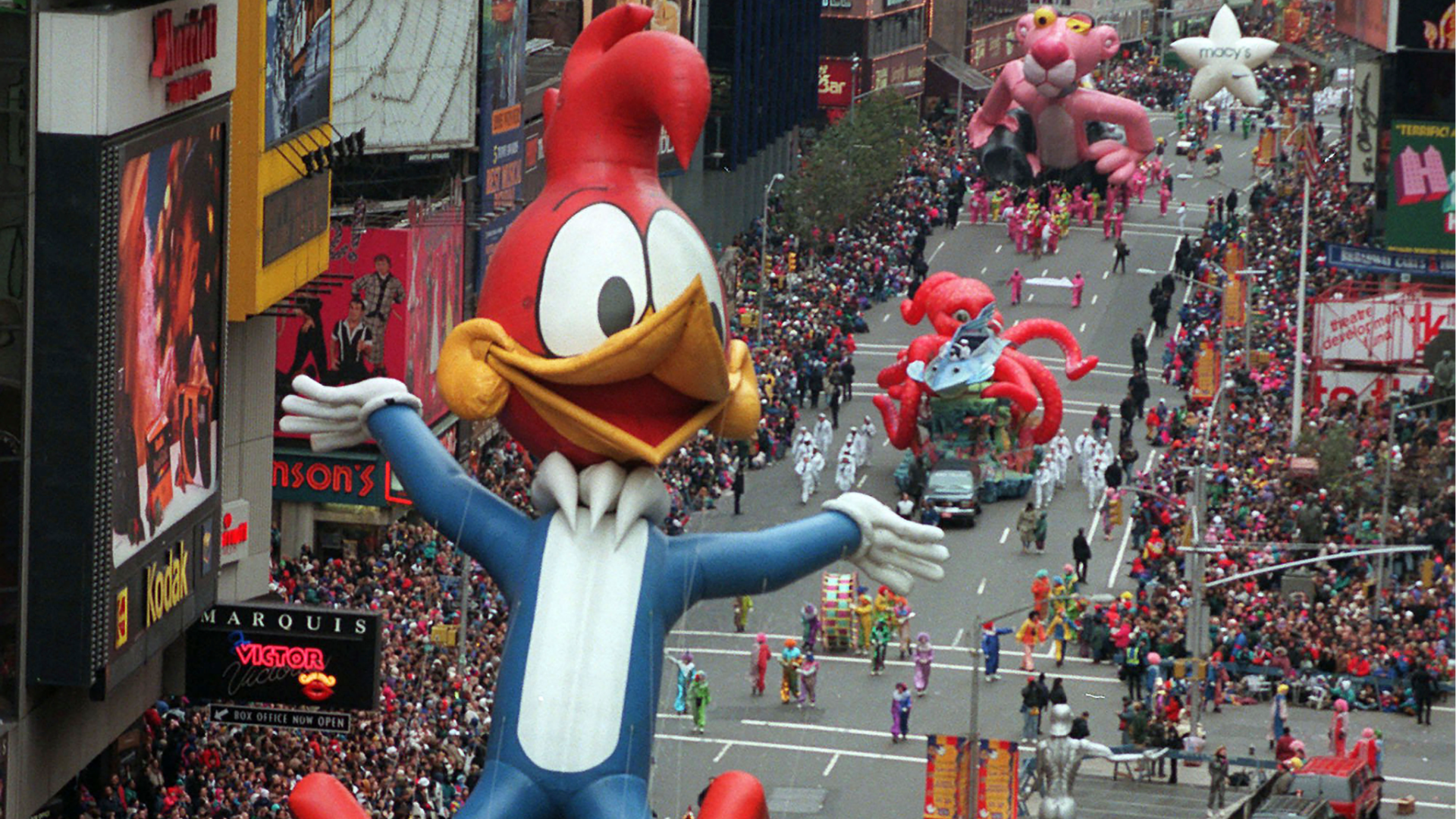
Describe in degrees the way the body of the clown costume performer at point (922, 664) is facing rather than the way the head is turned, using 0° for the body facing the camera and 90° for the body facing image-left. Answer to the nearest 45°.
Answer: approximately 0°

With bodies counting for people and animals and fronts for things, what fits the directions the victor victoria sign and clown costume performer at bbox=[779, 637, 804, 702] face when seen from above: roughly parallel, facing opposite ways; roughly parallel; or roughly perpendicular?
roughly parallel

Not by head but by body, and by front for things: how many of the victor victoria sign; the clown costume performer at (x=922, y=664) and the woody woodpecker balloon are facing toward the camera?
3

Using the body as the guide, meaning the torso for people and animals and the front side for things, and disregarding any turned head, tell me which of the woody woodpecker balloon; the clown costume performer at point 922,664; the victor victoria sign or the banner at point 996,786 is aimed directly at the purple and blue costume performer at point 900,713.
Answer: the clown costume performer

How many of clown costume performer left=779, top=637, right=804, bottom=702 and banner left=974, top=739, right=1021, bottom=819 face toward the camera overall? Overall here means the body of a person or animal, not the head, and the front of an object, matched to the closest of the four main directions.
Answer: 2

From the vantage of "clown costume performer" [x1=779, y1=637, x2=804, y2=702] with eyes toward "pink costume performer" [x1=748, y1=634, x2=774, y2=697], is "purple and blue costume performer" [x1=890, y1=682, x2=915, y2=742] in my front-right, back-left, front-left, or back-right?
back-left

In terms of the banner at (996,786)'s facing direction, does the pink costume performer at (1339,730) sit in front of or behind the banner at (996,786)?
behind

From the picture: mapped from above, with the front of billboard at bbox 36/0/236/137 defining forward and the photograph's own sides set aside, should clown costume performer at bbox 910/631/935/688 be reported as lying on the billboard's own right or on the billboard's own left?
on the billboard's own left

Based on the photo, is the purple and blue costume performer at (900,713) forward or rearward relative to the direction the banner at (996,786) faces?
rearward

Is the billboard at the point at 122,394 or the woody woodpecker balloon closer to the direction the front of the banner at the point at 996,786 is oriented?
the woody woodpecker balloon

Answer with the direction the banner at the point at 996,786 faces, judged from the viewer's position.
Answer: facing the viewer

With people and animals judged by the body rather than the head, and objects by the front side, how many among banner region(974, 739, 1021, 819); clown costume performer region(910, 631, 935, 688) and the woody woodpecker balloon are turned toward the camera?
3

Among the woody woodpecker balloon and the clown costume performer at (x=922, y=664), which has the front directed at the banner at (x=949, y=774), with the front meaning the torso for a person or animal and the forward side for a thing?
the clown costume performer

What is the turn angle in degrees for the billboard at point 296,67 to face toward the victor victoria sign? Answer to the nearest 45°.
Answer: approximately 45° to its right
